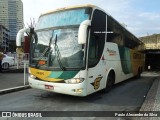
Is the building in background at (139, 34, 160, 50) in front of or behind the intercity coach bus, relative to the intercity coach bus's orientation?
behind

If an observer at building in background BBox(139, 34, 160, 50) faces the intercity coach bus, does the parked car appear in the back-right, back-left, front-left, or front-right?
front-right

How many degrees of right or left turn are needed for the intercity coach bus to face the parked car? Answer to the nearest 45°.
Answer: approximately 90° to its right

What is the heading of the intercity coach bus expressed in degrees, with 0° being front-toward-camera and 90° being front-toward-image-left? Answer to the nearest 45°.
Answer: approximately 45°
